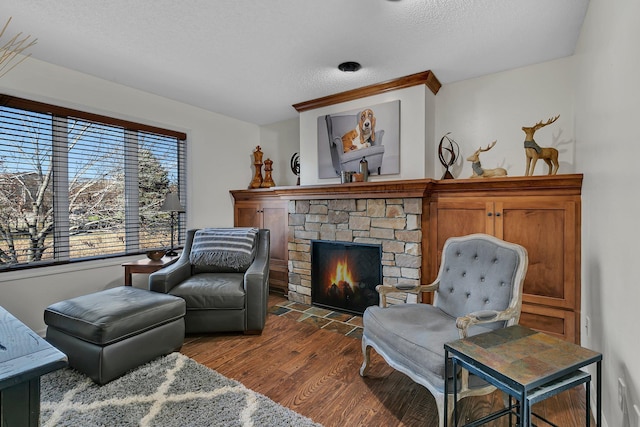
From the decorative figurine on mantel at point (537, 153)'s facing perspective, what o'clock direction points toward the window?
The window is roughly at 11 o'clock from the decorative figurine on mantel.

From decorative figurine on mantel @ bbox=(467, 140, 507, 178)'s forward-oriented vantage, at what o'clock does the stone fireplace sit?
The stone fireplace is roughly at 12 o'clock from the decorative figurine on mantel.

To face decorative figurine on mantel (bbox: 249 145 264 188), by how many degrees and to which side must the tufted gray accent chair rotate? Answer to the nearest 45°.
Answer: approximately 90° to its right

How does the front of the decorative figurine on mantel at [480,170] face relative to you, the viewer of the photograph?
facing to the left of the viewer

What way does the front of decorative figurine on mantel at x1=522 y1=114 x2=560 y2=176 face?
to the viewer's left

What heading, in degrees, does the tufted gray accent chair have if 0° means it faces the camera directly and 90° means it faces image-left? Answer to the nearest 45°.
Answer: approximately 45°

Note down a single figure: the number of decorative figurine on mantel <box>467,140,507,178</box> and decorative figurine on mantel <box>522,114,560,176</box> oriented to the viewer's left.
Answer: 2

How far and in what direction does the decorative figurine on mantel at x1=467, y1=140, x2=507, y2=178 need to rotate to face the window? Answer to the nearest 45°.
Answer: approximately 45° to its left

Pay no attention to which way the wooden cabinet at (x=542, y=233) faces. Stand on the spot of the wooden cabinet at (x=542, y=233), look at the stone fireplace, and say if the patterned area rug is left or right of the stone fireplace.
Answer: left

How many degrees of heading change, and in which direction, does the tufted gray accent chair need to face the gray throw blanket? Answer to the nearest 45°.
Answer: approximately 45° to its right

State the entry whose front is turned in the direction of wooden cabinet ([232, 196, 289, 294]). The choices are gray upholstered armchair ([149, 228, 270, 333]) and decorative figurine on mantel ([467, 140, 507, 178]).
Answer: the decorative figurine on mantel

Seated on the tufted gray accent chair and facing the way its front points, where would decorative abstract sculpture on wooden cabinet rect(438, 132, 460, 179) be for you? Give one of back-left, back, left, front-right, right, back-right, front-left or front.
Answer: back-right

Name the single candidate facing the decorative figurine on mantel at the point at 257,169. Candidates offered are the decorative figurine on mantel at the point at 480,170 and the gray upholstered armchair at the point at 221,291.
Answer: the decorative figurine on mantel at the point at 480,170
